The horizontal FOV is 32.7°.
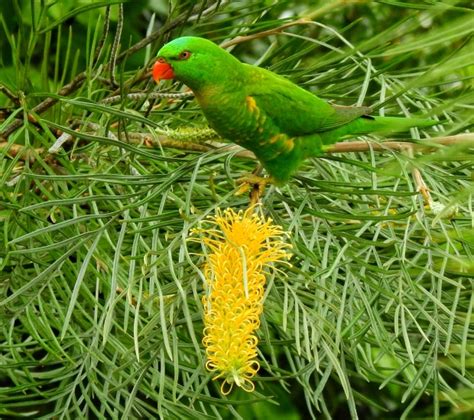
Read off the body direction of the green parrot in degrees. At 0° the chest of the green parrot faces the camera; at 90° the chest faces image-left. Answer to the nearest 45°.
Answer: approximately 90°
